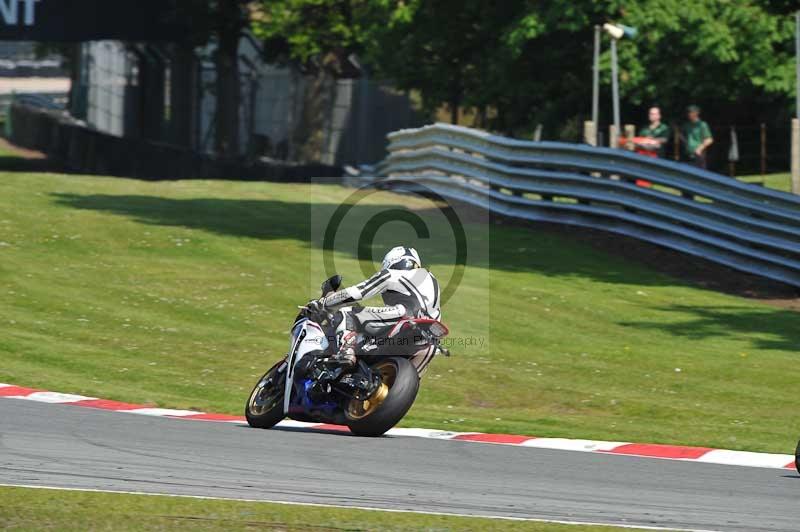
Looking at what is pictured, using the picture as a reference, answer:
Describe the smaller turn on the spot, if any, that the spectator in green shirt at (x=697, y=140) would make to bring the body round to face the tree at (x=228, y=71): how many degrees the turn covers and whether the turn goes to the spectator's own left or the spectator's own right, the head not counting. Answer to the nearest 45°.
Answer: approximately 90° to the spectator's own right

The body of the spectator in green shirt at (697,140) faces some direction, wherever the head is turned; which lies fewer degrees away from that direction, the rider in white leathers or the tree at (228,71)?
the rider in white leathers

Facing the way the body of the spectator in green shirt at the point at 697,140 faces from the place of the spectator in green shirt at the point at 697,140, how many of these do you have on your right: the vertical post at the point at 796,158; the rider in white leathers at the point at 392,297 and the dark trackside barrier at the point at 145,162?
1

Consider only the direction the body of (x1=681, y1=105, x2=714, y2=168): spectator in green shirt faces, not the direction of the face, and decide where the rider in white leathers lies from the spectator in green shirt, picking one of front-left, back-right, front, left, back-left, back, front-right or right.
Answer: front-left

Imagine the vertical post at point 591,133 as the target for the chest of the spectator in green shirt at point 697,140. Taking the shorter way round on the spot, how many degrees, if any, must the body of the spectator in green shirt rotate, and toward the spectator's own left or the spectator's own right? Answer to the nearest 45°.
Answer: approximately 90° to the spectator's own right

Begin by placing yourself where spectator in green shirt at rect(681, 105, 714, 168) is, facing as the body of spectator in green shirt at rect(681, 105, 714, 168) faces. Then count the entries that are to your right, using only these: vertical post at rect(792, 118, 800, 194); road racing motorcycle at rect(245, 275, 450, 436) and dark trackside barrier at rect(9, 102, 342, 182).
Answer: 1

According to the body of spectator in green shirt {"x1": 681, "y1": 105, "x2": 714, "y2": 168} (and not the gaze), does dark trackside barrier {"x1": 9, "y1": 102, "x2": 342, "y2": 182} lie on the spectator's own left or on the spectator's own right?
on the spectator's own right

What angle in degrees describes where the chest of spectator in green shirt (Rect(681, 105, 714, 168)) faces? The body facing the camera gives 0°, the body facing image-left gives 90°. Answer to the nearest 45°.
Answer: approximately 45°

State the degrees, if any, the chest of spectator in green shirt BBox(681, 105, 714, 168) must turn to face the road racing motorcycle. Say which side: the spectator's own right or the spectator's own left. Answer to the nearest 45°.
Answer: approximately 45° to the spectator's own left
